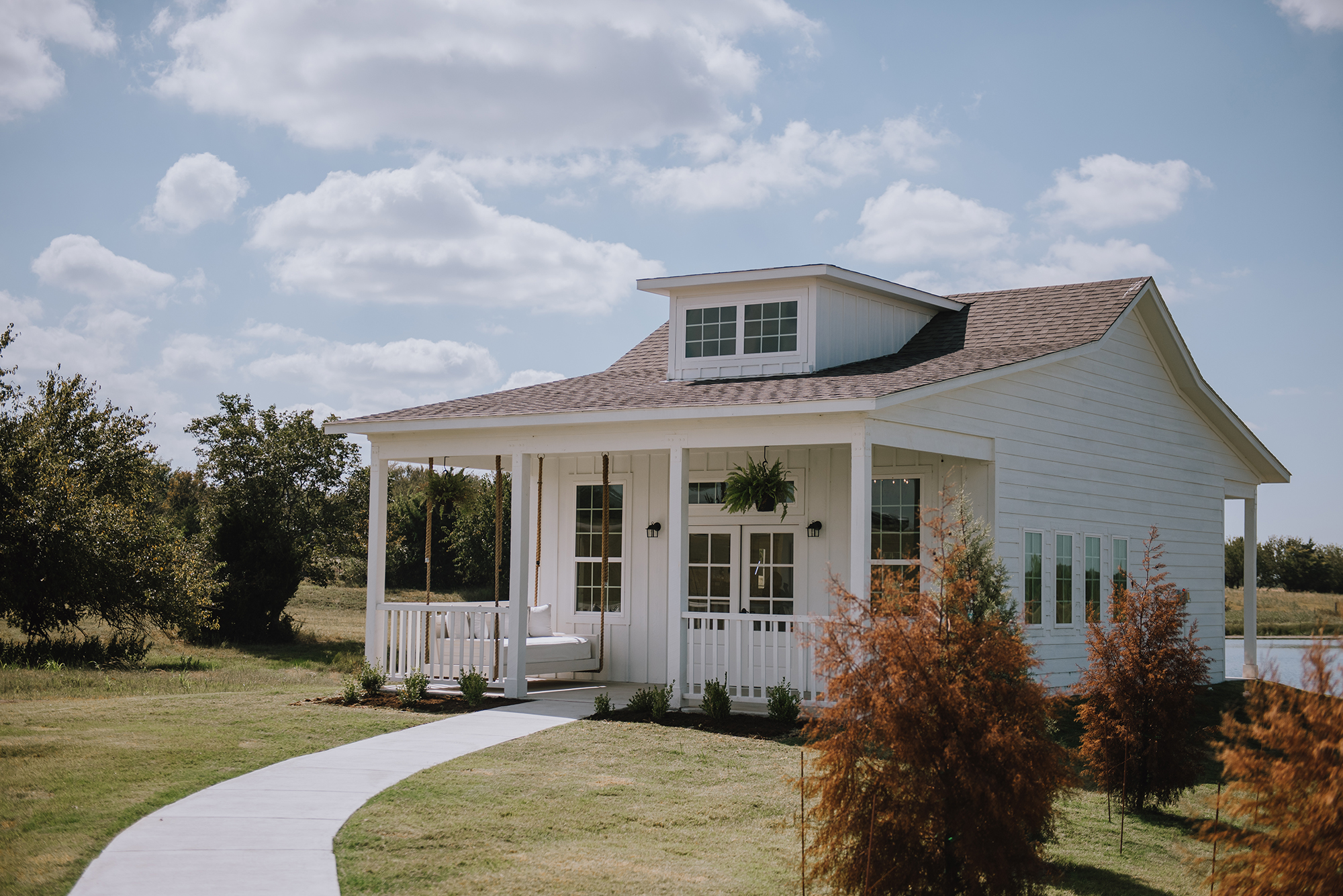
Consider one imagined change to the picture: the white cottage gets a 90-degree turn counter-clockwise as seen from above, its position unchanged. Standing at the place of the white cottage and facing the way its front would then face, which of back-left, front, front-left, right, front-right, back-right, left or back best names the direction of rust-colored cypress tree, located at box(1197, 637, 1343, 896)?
front-right

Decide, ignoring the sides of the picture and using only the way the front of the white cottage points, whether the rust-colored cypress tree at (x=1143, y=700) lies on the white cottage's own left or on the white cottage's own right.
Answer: on the white cottage's own left

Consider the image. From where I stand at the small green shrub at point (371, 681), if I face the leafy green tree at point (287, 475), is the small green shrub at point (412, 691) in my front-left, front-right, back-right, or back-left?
back-right

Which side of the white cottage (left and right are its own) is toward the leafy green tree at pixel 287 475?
right

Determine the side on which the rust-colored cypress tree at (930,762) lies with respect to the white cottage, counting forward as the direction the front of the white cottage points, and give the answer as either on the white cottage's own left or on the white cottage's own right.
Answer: on the white cottage's own left

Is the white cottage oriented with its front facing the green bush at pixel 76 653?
no

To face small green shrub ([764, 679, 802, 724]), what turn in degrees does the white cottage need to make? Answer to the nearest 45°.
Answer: approximately 45° to its left

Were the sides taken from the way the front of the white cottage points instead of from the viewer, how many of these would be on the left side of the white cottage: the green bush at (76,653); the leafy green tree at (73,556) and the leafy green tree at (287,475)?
0

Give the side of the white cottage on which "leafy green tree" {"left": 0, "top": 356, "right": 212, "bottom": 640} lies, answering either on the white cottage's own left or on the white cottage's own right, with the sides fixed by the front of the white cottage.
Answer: on the white cottage's own right

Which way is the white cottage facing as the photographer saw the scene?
facing the viewer and to the left of the viewer
